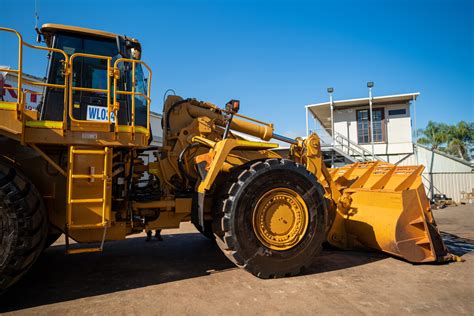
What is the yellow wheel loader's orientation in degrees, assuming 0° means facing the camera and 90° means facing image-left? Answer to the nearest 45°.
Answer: approximately 270°
